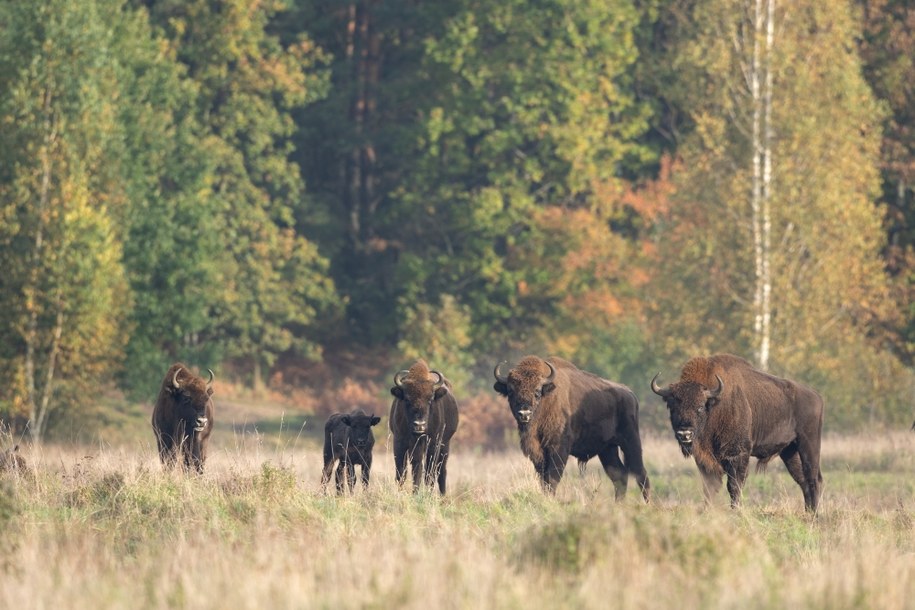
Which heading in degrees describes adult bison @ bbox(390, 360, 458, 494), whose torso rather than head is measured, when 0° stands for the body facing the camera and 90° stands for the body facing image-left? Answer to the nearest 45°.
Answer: approximately 0°

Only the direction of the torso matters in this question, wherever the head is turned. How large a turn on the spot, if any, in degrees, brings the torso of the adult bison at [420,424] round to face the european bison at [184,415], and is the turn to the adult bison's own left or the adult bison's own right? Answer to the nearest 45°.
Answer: approximately 90° to the adult bison's own right

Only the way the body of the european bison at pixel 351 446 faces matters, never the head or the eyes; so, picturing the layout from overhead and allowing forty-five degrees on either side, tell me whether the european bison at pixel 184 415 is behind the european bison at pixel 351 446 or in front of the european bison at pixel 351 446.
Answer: behind

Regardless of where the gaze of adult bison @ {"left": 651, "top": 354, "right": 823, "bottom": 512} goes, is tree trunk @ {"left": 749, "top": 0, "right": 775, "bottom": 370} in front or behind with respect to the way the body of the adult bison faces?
behind

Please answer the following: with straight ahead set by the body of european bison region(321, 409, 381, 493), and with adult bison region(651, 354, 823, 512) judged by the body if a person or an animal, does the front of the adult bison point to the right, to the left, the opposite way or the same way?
to the right

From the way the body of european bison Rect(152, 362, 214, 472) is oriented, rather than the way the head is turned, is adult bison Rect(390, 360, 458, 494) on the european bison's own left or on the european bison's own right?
on the european bison's own left

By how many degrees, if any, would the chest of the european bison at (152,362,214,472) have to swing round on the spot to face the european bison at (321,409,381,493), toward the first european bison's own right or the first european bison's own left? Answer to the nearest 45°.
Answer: approximately 90° to the first european bison's own left

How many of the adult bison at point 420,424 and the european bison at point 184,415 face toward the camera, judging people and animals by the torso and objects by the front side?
2
